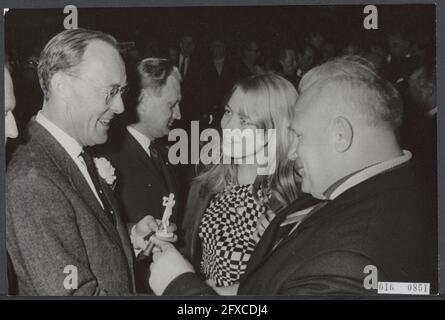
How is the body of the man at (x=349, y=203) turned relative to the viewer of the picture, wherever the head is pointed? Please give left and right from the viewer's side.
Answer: facing away from the viewer and to the left of the viewer

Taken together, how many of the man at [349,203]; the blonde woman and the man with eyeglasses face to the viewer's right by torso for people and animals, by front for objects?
1

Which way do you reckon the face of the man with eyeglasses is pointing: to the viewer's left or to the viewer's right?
to the viewer's right

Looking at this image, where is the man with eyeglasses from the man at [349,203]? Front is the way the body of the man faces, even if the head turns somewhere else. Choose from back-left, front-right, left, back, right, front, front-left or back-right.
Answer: front-left

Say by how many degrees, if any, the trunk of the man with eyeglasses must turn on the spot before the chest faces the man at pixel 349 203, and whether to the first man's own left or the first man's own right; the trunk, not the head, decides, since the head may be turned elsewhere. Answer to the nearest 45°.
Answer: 0° — they already face them

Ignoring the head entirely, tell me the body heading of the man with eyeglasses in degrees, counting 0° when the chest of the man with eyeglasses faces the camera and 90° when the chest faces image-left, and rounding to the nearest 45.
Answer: approximately 270°

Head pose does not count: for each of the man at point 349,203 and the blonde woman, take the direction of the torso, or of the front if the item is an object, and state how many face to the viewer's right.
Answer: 0

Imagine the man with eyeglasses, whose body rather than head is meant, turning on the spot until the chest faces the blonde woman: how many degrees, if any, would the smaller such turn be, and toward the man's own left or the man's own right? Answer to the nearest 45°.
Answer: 0° — they already face them

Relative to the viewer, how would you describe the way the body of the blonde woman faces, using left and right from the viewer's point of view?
facing the viewer and to the left of the viewer
